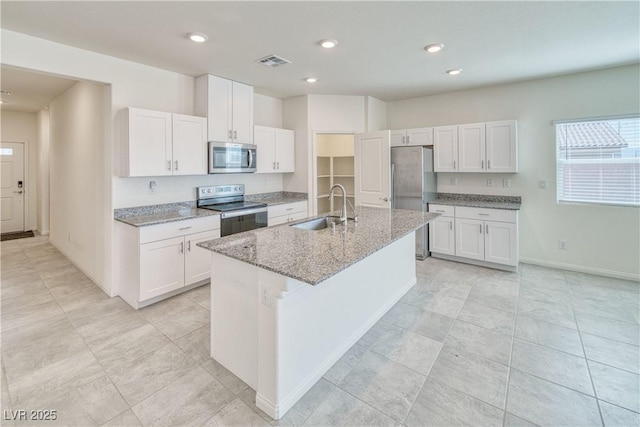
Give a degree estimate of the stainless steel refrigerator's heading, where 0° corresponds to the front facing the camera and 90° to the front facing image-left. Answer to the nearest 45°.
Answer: approximately 45°

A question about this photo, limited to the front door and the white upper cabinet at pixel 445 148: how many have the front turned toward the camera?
2

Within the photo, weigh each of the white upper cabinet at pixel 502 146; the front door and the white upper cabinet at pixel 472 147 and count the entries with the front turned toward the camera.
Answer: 3

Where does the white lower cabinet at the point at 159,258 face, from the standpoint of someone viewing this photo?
facing the viewer and to the right of the viewer

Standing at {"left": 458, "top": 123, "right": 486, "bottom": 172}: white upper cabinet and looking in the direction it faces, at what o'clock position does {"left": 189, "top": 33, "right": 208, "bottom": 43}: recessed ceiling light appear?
The recessed ceiling light is roughly at 1 o'clock from the white upper cabinet.

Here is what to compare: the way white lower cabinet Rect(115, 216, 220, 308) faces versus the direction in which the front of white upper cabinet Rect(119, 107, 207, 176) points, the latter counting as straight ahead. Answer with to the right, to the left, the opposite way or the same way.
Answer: the same way

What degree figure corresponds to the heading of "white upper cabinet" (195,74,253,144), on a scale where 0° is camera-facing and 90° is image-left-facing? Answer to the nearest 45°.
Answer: approximately 315°

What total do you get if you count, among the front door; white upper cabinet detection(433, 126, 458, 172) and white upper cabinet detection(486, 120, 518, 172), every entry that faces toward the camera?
3

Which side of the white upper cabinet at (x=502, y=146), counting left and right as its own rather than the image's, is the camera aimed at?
front

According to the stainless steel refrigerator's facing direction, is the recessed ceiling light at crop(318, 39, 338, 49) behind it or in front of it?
in front

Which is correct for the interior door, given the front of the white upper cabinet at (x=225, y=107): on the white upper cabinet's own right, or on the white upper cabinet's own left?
on the white upper cabinet's own left

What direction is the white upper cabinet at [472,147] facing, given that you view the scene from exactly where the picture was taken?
facing the viewer

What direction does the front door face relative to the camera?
toward the camera
